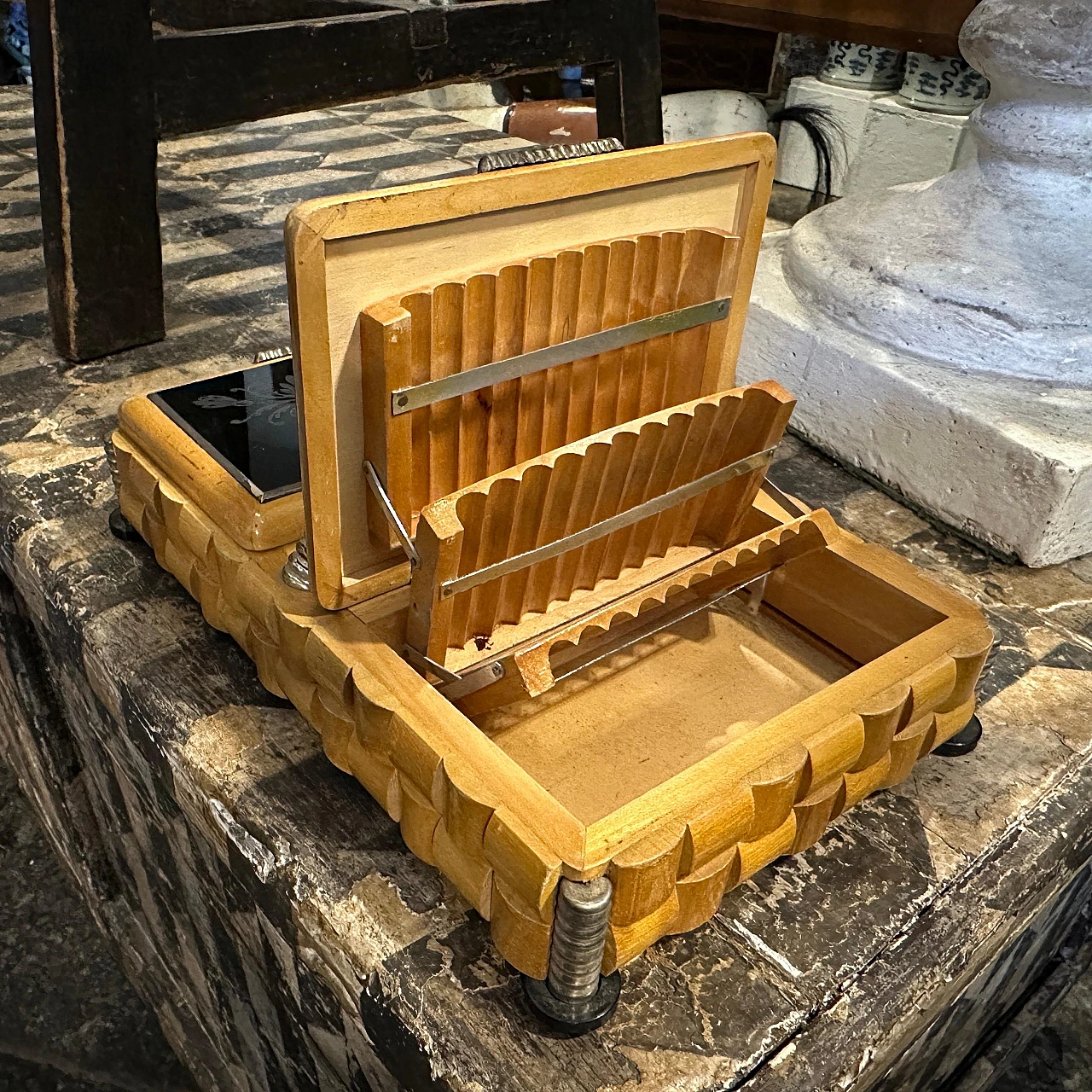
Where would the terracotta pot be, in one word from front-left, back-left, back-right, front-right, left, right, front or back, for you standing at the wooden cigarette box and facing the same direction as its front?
back-left

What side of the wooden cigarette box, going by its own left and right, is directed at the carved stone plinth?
left

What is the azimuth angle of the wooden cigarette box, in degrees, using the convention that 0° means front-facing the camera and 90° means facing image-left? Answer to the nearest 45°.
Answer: approximately 315°

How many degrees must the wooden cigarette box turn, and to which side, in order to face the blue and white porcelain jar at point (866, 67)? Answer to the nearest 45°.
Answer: approximately 135° to its left

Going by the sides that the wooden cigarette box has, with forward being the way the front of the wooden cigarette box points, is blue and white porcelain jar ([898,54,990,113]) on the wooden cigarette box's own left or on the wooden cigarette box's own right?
on the wooden cigarette box's own left

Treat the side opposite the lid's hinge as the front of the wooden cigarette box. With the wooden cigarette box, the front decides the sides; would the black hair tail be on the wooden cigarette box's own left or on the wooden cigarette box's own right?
on the wooden cigarette box's own left
